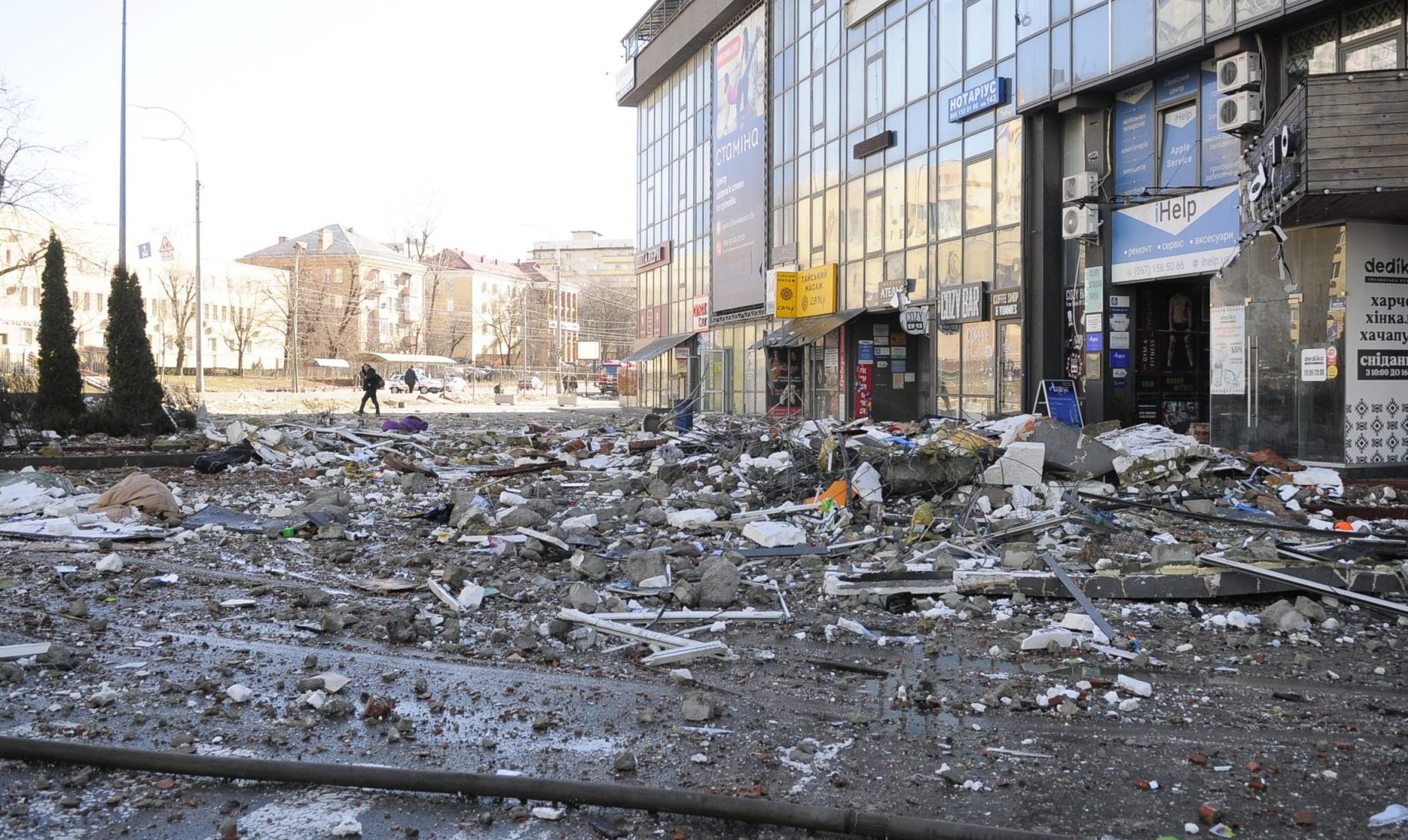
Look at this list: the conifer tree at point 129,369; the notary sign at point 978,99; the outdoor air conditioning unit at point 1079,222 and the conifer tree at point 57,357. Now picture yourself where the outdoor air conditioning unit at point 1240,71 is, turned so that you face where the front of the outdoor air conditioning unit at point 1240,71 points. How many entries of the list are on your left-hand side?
0

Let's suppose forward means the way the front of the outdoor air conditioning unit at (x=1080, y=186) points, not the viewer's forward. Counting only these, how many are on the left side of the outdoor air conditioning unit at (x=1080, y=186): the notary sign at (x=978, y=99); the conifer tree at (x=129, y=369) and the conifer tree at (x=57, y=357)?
0

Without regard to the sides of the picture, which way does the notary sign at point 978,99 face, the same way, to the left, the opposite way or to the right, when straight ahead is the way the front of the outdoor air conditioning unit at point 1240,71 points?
the same way

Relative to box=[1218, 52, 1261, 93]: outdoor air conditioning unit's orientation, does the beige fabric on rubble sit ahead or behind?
ahead

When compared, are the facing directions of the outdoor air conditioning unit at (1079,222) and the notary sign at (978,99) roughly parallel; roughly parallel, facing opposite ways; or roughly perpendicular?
roughly parallel

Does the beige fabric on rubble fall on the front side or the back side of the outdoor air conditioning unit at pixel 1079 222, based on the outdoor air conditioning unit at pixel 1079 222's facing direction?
on the front side

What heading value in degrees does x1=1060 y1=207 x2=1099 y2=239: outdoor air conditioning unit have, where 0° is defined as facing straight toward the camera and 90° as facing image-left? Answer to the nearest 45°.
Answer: approximately 45°

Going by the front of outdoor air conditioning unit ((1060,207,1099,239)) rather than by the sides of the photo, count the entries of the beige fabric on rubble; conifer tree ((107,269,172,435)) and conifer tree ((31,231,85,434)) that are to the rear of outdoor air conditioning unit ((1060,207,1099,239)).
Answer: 0

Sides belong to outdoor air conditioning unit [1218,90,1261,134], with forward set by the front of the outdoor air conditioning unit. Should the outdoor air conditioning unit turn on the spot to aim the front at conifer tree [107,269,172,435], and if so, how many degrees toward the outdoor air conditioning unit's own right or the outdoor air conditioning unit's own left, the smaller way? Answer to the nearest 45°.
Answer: approximately 45° to the outdoor air conditioning unit's own right

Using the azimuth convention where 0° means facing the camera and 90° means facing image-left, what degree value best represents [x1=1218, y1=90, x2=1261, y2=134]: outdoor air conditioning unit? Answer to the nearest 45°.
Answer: approximately 45°

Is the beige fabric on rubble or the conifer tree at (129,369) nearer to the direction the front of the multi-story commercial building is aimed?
the beige fabric on rubble

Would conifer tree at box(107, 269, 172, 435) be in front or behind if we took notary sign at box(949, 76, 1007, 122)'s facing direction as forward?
in front

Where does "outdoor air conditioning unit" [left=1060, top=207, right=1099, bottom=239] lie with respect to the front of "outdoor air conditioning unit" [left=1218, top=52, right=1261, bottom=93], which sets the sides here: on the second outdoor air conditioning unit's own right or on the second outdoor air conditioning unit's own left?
on the second outdoor air conditioning unit's own right

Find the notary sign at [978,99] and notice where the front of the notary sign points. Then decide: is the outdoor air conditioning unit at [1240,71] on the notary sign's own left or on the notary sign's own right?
on the notary sign's own left

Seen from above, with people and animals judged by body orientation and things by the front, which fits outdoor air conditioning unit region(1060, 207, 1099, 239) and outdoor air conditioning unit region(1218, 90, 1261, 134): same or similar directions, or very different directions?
same or similar directions

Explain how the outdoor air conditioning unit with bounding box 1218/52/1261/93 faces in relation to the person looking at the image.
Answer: facing the viewer and to the left of the viewer
